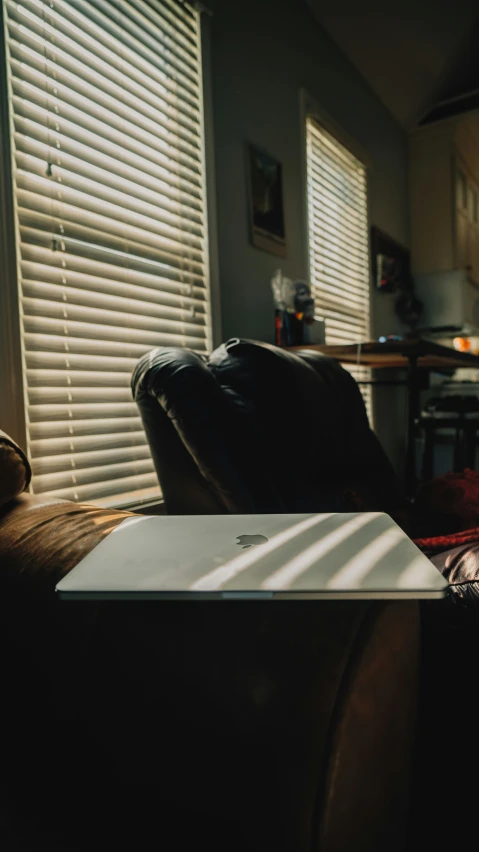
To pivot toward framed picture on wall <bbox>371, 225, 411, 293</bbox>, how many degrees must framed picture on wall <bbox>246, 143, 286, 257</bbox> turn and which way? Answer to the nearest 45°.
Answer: approximately 90° to its left

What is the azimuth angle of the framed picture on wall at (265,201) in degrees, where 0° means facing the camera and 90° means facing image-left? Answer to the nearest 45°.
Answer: approximately 315°

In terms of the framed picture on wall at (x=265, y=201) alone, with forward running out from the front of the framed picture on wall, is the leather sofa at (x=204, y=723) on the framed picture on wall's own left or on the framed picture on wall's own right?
on the framed picture on wall's own right

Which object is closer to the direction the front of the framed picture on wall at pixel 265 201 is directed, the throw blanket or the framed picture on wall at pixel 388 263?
the throw blanket

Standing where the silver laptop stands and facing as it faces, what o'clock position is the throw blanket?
The throw blanket is roughly at 7 o'clock from the silver laptop.

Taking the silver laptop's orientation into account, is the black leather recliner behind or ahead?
behind

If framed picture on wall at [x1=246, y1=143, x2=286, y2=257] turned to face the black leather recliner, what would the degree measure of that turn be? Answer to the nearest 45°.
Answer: approximately 45° to its right
